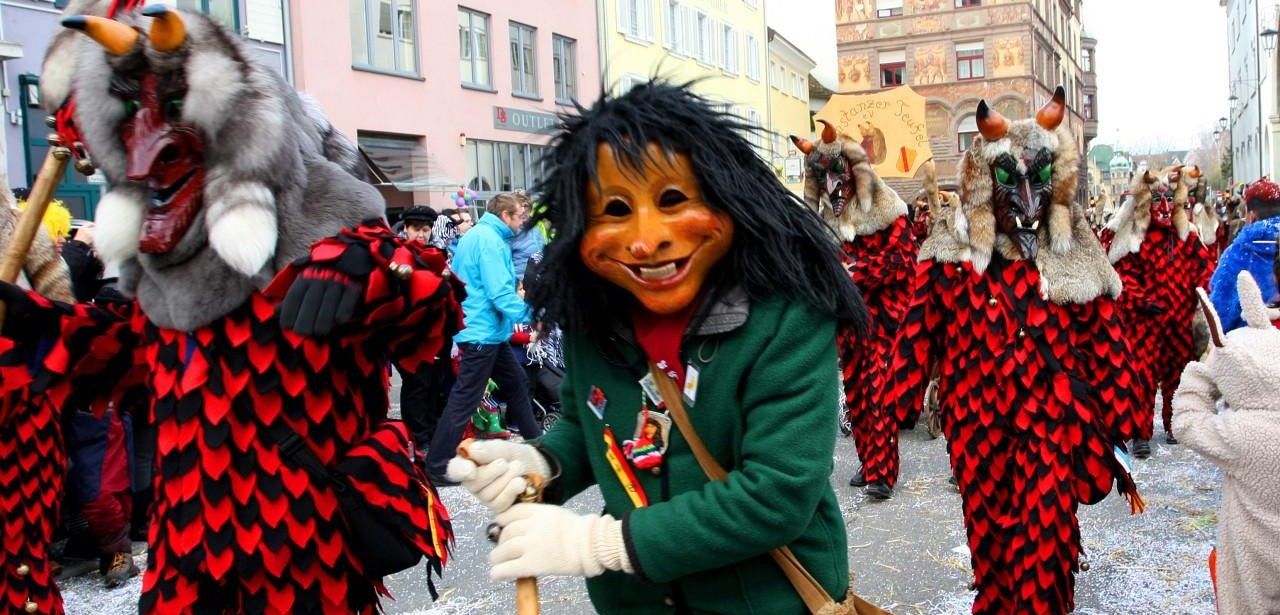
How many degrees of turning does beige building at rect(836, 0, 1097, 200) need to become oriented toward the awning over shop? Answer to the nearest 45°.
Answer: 0° — it already faces it

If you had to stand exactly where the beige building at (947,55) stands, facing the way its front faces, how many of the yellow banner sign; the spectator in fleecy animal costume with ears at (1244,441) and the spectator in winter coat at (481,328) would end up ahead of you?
3

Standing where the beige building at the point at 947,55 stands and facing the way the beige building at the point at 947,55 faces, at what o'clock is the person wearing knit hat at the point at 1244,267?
The person wearing knit hat is roughly at 12 o'clock from the beige building.

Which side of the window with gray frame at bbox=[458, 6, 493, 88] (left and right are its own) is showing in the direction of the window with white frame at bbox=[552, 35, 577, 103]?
left

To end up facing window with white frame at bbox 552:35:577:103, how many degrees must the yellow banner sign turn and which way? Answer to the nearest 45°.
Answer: approximately 135° to its right

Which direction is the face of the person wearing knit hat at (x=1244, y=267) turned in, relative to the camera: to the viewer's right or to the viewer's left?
to the viewer's left

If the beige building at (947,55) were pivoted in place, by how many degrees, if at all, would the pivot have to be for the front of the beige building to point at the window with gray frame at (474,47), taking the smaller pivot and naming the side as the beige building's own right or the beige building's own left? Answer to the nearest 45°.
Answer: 0° — it already faces it

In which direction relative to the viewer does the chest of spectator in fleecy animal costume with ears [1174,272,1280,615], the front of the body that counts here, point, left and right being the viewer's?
facing away from the viewer and to the left of the viewer

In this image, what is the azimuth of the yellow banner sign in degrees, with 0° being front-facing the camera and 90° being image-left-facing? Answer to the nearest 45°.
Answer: approximately 0°

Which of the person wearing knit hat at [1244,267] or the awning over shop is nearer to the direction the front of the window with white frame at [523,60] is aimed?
the person wearing knit hat

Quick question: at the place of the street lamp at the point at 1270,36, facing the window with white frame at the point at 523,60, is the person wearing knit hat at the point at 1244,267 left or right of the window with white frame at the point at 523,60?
left

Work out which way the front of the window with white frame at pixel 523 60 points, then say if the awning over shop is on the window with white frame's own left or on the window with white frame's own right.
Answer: on the window with white frame's own right
